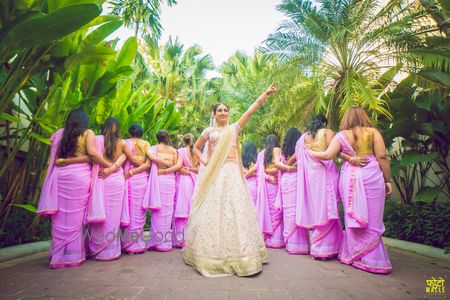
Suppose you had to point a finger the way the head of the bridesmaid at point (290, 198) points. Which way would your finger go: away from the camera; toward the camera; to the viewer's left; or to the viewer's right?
away from the camera

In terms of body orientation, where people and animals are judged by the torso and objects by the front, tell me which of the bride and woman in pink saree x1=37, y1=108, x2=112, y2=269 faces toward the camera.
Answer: the bride

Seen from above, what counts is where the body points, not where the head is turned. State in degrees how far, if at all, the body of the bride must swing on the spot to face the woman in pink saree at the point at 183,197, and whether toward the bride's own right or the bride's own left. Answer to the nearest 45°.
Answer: approximately 135° to the bride's own right

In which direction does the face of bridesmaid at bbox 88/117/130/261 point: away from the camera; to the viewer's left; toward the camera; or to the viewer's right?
away from the camera

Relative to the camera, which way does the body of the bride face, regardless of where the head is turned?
toward the camera

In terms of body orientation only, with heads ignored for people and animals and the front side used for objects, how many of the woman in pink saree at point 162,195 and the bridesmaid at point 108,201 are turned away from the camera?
2

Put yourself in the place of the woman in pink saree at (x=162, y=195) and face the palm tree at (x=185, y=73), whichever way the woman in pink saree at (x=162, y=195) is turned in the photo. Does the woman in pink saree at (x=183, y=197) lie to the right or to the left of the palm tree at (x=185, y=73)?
right

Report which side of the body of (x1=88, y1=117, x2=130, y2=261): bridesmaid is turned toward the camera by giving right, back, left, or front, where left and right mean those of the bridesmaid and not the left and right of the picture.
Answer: back

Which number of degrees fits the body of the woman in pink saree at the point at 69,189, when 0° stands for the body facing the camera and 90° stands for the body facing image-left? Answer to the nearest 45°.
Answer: approximately 180°

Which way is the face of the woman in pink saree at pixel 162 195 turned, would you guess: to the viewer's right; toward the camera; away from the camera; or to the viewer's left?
away from the camera

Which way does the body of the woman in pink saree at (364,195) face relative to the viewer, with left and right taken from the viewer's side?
facing away from the viewer

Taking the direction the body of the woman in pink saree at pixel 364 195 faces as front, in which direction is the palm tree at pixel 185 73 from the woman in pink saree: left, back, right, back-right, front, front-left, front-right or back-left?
front-left

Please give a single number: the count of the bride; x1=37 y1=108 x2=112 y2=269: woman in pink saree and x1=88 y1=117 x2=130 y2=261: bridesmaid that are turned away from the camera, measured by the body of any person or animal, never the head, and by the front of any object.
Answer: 2

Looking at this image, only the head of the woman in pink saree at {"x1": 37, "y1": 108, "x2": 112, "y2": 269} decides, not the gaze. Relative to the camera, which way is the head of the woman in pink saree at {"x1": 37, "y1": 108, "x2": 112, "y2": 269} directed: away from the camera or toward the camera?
away from the camera

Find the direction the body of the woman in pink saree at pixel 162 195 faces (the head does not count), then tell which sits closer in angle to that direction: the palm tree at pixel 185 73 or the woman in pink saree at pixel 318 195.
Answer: the palm tree

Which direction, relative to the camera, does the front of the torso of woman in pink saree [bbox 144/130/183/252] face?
away from the camera

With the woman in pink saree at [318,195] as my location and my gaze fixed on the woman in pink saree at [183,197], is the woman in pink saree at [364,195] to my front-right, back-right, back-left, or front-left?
back-left

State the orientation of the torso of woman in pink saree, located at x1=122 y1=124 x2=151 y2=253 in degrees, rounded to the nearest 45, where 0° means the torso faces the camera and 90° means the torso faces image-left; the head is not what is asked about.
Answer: approximately 180°
